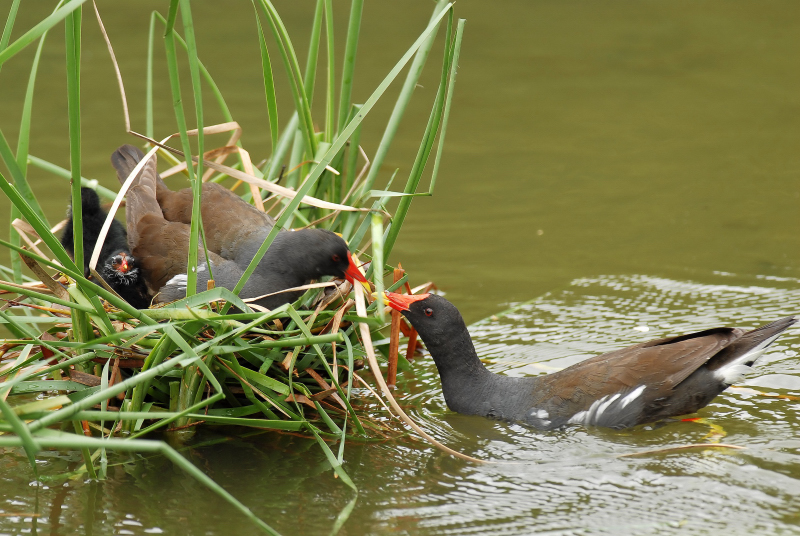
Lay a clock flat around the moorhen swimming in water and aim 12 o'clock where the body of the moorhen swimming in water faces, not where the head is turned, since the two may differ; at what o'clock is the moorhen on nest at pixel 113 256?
The moorhen on nest is roughly at 12 o'clock from the moorhen swimming in water.

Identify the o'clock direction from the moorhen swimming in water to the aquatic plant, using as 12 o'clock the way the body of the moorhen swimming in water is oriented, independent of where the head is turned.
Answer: The aquatic plant is roughly at 11 o'clock from the moorhen swimming in water.

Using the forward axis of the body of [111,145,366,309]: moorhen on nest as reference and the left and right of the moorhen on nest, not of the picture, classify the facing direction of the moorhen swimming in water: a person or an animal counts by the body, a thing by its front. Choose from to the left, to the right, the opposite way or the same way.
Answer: the opposite way

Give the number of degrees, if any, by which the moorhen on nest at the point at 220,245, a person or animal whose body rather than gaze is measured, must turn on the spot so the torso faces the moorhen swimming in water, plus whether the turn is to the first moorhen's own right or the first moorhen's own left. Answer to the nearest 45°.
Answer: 0° — it already faces it

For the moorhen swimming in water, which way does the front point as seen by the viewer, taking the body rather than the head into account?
to the viewer's left

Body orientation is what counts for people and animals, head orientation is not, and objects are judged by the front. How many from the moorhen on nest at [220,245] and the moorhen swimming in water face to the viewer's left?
1

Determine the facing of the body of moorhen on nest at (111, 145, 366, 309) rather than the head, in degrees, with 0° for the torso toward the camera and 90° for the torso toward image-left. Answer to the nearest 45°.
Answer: approximately 270°

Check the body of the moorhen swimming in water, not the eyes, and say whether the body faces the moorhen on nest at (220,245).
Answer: yes
